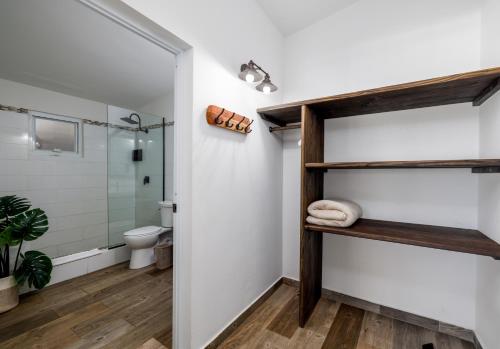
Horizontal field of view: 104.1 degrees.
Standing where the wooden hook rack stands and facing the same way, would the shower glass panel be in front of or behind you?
behind

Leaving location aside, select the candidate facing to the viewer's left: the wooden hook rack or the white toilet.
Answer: the white toilet

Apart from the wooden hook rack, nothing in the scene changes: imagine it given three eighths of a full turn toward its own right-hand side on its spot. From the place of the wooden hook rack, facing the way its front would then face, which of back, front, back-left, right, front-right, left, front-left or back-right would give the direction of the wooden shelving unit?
back

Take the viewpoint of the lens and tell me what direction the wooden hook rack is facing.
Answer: facing the viewer and to the right of the viewer

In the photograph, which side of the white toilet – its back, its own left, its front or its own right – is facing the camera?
left

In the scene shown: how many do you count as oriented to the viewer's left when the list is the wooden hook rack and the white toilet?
1

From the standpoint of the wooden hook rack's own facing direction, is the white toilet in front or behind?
behind

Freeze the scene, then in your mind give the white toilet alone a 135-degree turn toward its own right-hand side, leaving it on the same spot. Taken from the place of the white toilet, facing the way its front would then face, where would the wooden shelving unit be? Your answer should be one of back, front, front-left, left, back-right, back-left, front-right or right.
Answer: right

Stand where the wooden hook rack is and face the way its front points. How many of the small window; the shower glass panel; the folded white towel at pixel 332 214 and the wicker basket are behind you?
3

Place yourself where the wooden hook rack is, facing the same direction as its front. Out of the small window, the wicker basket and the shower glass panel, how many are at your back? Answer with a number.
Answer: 3

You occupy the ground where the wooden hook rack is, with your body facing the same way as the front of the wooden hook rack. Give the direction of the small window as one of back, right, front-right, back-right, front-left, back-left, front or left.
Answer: back

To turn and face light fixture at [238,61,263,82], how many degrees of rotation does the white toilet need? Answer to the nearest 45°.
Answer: approximately 90° to its left
